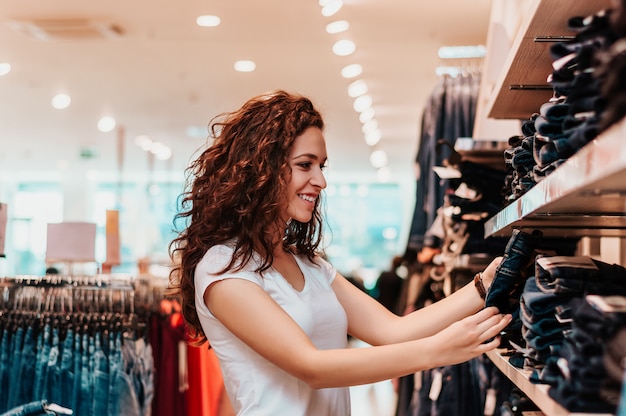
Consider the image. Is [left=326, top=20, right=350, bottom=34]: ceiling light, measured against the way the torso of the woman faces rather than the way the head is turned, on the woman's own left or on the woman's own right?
on the woman's own left

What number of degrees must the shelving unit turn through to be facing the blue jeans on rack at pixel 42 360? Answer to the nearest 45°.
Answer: approximately 45° to its right

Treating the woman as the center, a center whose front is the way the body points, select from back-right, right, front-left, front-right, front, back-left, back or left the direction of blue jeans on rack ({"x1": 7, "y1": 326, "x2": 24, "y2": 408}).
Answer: back

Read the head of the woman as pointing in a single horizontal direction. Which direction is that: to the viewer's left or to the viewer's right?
to the viewer's right

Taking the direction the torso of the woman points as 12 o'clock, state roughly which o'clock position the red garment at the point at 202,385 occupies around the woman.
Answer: The red garment is roughly at 7 o'clock from the woman.

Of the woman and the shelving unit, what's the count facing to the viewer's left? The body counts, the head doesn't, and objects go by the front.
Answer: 1

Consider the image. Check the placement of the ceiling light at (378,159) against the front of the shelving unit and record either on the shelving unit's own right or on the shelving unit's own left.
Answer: on the shelving unit's own right

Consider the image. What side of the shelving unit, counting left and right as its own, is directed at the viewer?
left

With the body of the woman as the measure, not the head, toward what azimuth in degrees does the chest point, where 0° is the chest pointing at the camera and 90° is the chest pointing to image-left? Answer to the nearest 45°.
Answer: approximately 315°

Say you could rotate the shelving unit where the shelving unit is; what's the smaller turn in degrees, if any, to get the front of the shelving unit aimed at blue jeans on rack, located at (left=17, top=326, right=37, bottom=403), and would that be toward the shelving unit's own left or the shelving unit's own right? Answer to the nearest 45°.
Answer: approximately 45° to the shelving unit's own right
